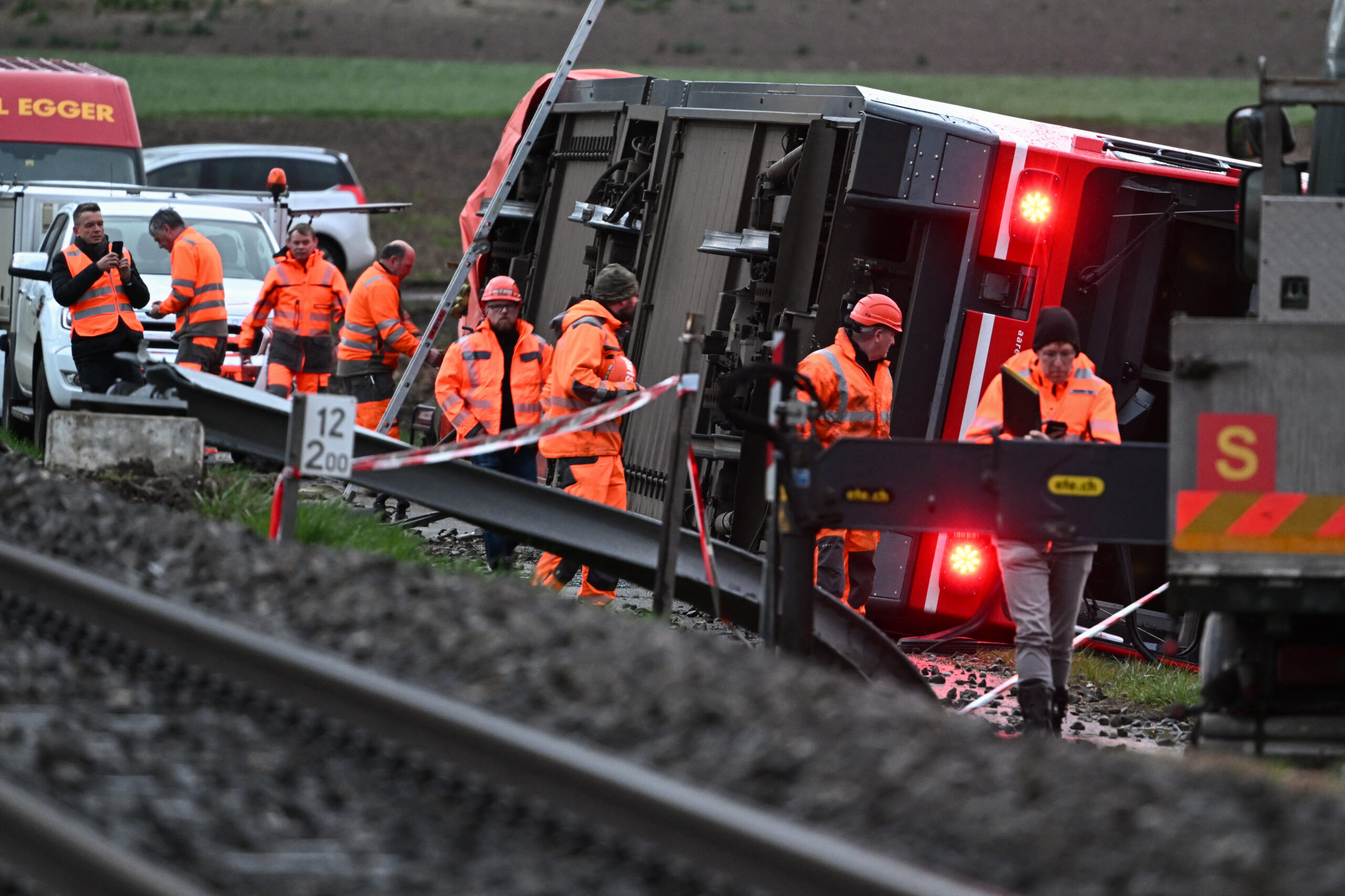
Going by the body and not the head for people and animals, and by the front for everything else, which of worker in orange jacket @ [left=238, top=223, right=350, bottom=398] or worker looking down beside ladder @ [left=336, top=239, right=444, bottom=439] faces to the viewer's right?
the worker looking down beside ladder

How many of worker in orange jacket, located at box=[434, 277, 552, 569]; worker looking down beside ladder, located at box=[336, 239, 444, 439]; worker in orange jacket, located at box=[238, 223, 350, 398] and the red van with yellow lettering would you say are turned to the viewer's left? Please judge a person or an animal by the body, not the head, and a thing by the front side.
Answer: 0

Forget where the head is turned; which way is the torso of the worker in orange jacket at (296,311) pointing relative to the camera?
toward the camera

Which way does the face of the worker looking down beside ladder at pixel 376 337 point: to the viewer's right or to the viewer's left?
to the viewer's right

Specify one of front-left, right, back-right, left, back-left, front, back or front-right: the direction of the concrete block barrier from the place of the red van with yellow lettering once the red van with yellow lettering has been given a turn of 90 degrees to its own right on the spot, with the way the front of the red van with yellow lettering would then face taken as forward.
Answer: left

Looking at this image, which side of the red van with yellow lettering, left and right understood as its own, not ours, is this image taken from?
front

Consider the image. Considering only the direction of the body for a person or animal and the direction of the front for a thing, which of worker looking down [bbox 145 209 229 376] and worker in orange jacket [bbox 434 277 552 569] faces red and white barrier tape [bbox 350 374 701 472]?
the worker in orange jacket

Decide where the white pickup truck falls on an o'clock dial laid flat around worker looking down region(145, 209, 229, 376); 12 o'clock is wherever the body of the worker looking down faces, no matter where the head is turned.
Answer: The white pickup truck is roughly at 2 o'clock from the worker looking down.

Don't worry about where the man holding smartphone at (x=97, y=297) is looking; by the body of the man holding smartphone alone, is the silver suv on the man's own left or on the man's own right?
on the man's own left

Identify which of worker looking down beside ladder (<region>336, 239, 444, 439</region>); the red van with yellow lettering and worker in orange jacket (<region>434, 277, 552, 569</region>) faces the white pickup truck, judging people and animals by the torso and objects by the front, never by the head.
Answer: the red van with yellow lettering

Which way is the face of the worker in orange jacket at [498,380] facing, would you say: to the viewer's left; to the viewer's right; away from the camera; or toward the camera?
toward the camera

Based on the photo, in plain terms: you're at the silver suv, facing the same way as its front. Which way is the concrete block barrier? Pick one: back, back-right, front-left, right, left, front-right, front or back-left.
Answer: left

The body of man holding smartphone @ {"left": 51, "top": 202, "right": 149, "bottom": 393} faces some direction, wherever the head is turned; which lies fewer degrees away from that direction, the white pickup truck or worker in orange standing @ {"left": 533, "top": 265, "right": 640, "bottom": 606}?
the worker in orange standing

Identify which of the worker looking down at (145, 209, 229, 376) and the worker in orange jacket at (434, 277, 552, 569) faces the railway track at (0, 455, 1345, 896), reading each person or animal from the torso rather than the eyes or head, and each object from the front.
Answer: the worker in orange jacket

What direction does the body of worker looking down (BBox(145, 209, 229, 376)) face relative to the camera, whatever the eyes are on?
to the viewer's left

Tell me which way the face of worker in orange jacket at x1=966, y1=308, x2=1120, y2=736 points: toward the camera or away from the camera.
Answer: toward the camera

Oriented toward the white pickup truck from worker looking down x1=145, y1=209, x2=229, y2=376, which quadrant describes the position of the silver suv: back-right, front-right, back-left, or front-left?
front-right
